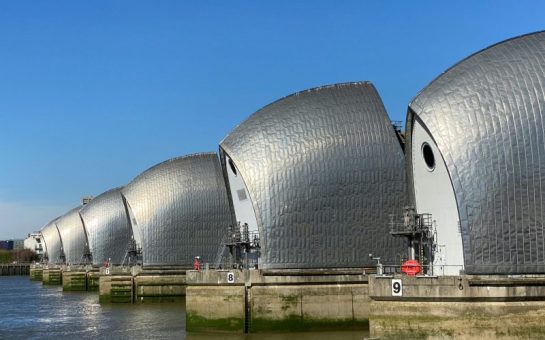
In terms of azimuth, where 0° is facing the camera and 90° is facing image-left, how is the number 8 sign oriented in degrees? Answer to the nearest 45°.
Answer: approximately 0°
